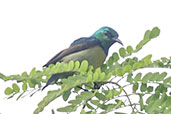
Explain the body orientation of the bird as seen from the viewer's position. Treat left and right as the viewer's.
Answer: facing to the right of the viewer
